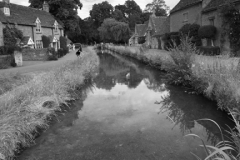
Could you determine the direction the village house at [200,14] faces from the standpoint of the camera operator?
facing the viewer and to the left of the viewer

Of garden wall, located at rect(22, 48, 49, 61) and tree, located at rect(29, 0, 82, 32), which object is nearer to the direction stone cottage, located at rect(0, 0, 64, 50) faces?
the garden wall

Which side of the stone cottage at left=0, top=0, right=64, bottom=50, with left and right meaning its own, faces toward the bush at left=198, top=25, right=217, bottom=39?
front

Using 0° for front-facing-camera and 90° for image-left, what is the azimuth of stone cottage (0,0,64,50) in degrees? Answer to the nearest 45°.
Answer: approximately 315°

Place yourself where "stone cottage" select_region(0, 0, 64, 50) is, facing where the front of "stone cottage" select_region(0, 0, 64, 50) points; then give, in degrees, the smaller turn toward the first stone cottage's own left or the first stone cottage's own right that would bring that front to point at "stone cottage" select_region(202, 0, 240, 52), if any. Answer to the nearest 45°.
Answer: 0° — it already faces it

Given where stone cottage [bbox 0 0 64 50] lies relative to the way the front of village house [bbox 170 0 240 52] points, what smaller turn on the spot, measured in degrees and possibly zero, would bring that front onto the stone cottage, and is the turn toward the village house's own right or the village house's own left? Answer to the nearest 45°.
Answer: approximately 45° to the village house's own right

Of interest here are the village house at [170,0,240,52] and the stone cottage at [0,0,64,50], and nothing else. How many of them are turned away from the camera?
0

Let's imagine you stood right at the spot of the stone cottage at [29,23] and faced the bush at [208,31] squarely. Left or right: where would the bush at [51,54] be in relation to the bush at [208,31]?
right

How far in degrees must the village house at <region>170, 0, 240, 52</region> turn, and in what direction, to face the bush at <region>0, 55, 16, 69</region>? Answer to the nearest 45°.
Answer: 0° — it already faces it

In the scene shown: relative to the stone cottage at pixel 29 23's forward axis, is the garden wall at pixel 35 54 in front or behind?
in front

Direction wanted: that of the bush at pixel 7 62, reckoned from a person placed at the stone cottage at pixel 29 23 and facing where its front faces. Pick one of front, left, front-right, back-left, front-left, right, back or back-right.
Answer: front-right
